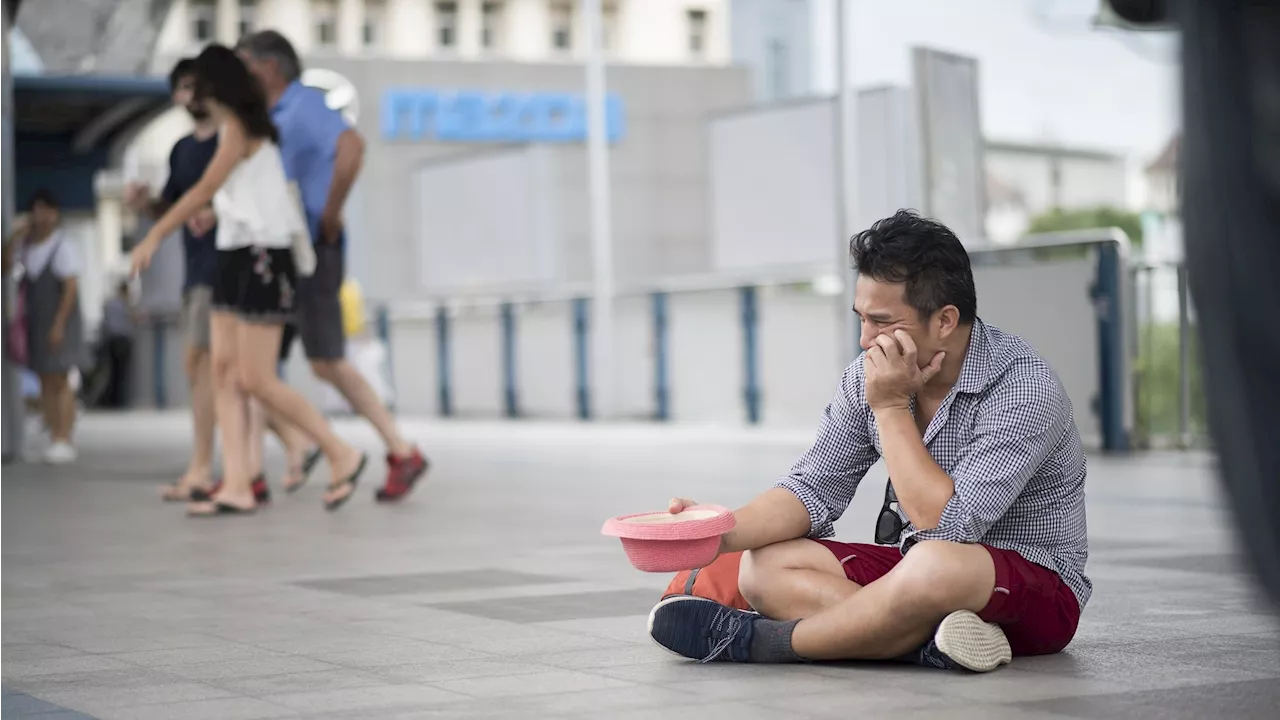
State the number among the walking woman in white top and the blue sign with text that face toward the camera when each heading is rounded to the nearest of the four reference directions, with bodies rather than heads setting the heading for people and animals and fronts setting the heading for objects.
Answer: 1

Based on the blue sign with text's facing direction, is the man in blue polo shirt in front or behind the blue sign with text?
in front

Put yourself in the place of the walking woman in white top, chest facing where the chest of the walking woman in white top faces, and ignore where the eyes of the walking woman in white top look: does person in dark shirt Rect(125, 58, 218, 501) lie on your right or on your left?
on your right

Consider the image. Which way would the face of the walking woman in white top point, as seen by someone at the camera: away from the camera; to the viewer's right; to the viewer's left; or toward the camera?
to the viewer's left

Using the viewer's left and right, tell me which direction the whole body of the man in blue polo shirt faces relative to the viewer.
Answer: facing to the left of the viewer

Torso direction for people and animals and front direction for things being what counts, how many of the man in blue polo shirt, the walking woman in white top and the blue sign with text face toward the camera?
1

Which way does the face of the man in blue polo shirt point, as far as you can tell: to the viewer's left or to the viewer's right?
to the viewer's left

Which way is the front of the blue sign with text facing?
toward the camera

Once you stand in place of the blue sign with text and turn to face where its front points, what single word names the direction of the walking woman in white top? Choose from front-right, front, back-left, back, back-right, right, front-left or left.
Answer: front

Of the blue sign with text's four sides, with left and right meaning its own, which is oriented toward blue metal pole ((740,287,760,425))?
front

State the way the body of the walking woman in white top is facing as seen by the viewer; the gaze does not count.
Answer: to the viewer's left

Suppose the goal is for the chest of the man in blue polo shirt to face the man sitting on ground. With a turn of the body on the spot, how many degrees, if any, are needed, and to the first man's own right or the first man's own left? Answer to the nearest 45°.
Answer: approximately 90° to the first man's own left

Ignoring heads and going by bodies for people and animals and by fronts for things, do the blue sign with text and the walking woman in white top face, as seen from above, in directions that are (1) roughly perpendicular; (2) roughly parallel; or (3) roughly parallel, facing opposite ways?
roughly perpendicular

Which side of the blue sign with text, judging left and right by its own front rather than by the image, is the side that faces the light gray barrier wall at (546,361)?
front

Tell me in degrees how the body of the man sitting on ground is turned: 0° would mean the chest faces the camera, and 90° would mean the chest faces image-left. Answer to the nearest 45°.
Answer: approximately 45°

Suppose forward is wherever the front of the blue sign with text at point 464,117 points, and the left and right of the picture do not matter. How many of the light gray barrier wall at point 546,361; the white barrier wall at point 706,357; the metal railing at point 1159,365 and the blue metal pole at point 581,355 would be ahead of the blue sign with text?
4
